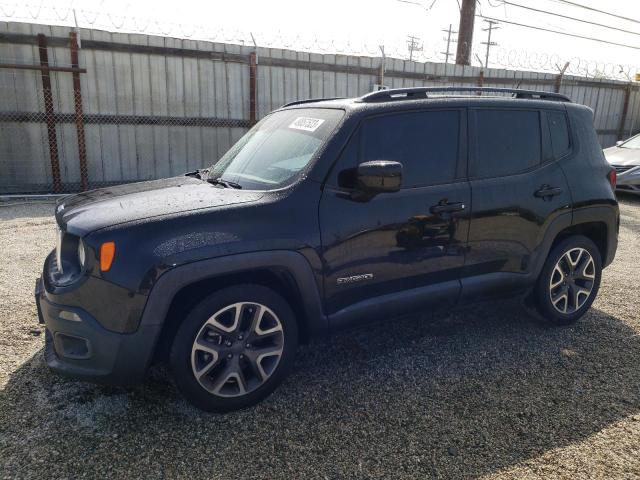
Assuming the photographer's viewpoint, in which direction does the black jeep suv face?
facing the viewer and to the left of the viewer

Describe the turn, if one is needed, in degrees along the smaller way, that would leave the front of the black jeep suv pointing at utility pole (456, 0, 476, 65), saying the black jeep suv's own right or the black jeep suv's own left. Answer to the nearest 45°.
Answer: approximately 135° to the black jeep suv's own right

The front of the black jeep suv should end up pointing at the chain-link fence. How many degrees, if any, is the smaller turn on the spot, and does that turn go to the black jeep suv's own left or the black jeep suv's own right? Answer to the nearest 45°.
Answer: approximately 90° to the black jeep suv's own right
